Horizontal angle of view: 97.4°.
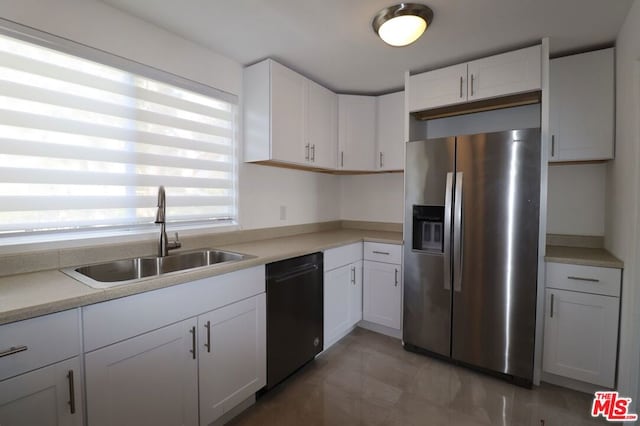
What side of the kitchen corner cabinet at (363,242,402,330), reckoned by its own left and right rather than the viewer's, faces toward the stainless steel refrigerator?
left

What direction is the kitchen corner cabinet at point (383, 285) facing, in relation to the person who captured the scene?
facing the viewer and to the left of the viewer

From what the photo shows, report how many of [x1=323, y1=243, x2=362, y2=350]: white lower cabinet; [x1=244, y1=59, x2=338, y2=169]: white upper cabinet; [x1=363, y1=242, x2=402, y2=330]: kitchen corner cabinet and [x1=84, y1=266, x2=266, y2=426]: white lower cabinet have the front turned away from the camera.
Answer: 0

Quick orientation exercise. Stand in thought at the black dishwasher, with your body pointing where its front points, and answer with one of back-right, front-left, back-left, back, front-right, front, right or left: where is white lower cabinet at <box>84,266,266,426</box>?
right

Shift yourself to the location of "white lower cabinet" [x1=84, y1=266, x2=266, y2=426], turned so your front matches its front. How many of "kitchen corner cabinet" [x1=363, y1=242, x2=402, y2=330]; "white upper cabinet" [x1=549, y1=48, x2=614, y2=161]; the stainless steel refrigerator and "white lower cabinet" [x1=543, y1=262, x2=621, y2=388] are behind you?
0

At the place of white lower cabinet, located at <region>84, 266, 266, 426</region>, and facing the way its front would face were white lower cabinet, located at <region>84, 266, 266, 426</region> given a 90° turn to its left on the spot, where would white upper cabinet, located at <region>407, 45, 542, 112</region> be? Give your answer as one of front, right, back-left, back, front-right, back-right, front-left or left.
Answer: front-right

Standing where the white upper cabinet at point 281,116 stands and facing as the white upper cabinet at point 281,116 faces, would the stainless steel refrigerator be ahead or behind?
ahead

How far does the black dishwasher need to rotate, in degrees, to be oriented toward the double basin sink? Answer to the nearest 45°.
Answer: approximately 135° to its right

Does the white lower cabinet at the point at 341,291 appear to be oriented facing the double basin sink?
no

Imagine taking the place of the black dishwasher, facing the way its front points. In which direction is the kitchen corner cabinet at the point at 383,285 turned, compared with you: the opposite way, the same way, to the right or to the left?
to the right

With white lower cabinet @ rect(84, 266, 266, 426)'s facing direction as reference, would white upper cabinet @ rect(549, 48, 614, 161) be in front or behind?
in front

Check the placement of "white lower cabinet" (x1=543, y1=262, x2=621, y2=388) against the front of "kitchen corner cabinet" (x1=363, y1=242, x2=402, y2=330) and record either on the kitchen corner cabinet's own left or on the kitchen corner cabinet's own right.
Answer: on the kitchen corner cabinet's own left

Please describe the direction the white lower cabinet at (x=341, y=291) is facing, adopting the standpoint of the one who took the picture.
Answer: facing the viewer and to the right of the viewer

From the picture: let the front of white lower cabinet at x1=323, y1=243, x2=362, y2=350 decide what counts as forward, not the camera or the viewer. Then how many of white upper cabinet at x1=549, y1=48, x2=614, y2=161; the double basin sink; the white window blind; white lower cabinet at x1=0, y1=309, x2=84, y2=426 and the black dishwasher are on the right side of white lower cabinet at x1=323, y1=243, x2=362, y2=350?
4

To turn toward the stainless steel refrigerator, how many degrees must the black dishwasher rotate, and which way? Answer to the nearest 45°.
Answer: approximately 45° to its left

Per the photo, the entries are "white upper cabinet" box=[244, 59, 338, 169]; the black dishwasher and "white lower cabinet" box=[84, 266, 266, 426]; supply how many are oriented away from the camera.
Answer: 0

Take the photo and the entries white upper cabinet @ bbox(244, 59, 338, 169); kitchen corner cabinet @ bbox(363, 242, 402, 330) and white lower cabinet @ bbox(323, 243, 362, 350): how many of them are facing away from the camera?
0
